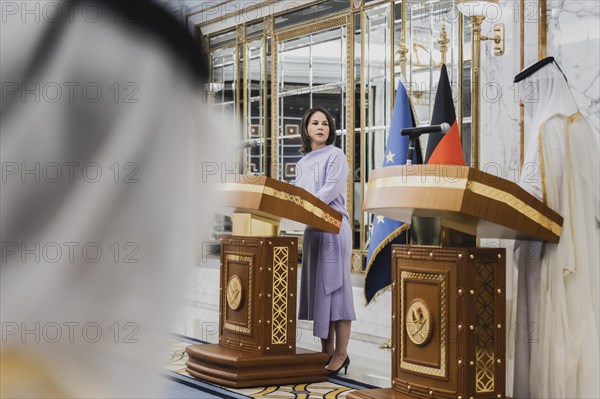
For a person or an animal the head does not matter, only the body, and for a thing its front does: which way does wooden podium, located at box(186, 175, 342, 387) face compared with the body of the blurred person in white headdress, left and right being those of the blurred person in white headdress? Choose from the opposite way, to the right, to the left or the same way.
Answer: the opposite way

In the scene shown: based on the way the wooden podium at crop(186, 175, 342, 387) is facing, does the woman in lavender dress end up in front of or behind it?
behind

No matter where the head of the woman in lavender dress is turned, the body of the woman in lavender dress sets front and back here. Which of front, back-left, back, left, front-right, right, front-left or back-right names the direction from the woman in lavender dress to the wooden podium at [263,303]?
front

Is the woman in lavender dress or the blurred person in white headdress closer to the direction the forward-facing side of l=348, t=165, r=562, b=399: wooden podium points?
the blurred person in white headdress

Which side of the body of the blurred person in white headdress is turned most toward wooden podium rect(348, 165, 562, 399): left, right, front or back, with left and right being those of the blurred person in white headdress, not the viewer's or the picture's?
front

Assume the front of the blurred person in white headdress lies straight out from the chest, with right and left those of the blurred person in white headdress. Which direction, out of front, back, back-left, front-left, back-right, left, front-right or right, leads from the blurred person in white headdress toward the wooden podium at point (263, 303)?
front-left

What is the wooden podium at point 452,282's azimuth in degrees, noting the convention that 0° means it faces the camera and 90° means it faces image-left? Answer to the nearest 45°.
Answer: approximately 45°

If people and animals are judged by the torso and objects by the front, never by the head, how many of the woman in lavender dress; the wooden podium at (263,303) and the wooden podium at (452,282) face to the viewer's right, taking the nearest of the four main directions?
0

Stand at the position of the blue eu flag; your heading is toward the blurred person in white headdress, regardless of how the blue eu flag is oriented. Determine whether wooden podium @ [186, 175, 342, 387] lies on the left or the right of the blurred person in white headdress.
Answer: right

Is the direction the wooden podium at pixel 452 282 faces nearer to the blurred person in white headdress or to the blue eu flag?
the blurred person in white headdress

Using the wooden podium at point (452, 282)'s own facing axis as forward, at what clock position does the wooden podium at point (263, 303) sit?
the wooden podium at point (263, 303) is roughly at 3 o'clock from the wooden podium at point (452, 282).

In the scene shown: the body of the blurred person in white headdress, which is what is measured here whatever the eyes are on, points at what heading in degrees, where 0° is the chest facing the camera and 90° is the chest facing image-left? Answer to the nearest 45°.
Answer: approximately 225°
